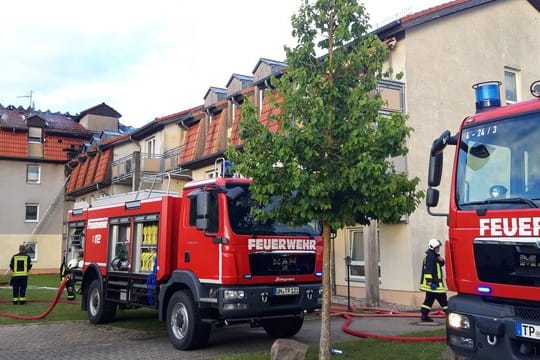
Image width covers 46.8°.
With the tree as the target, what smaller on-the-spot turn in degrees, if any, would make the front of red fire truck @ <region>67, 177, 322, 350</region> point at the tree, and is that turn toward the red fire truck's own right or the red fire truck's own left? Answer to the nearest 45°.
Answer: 0° — it already faces it

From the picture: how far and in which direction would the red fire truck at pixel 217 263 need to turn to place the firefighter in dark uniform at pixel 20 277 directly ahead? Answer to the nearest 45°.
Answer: approximately 180°
